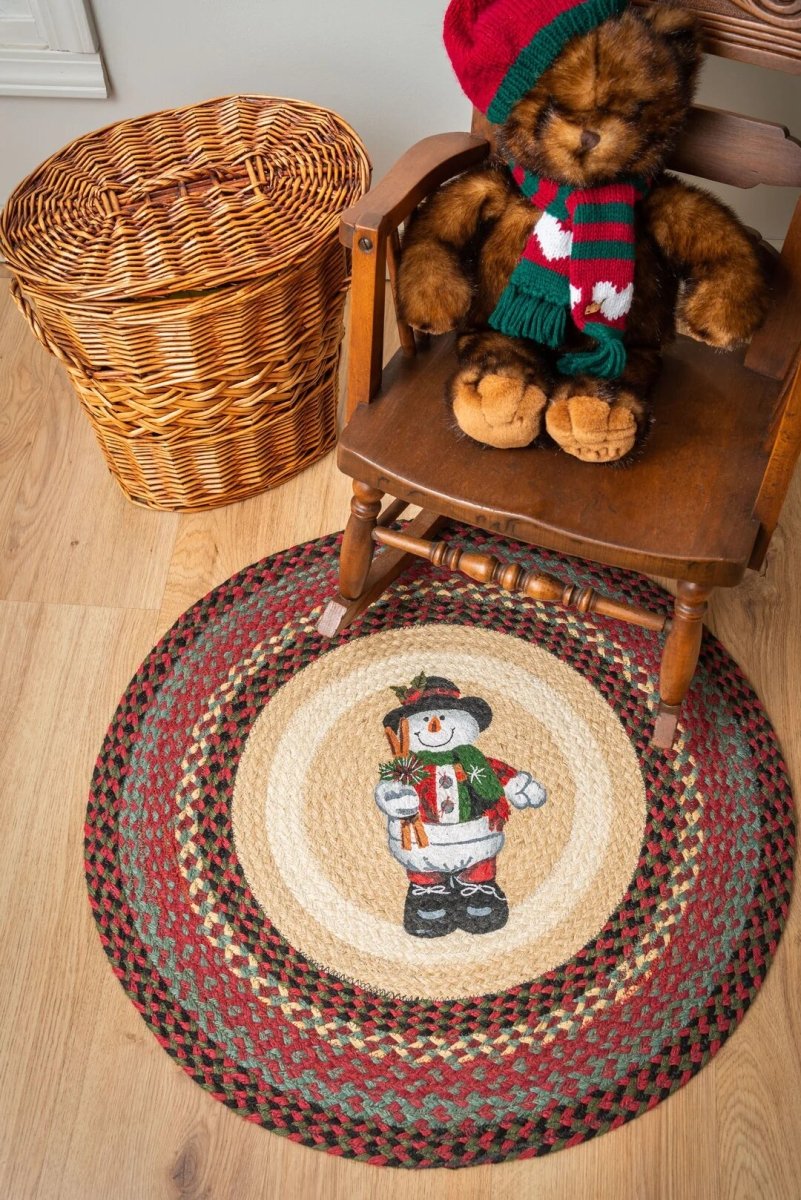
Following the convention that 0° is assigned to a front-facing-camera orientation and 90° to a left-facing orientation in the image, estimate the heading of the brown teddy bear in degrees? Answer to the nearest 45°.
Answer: approximately 0°
